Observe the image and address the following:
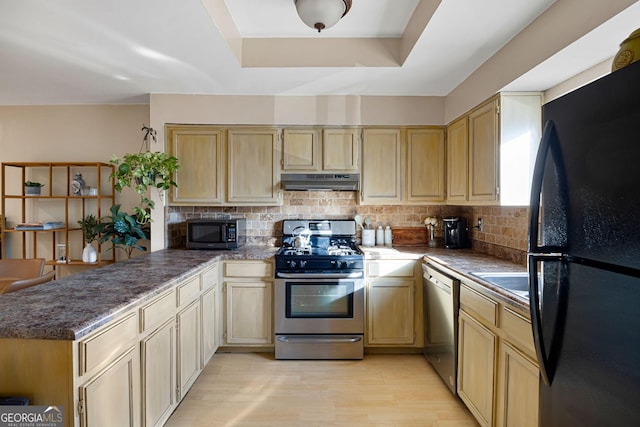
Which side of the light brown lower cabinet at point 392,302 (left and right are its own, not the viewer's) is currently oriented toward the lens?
front

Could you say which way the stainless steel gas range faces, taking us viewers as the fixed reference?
facing the viewer

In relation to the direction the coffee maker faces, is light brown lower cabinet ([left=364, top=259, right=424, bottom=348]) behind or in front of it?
in front

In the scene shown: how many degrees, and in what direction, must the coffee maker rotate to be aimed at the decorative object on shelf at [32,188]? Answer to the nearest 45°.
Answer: approximately 45° to its right

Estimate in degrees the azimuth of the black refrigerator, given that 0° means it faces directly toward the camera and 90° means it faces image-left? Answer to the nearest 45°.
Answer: approximately 45°

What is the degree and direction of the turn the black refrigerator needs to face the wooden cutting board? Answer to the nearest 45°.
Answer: approximately 90° to its right

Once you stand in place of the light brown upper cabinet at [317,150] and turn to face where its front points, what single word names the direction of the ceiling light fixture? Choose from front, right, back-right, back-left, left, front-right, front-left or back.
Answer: front

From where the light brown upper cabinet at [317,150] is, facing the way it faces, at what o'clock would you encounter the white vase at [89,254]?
The white vase is roughly at 3 o'clock from the light brown upper cabinet.

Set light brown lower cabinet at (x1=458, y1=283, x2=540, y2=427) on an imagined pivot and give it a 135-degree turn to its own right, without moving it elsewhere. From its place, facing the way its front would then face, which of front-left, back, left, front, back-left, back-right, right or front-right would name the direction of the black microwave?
left

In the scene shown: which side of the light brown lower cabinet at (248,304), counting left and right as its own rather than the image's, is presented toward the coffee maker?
left

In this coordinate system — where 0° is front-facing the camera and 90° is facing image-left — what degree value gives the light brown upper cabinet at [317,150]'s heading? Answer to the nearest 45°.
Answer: approximately 0°

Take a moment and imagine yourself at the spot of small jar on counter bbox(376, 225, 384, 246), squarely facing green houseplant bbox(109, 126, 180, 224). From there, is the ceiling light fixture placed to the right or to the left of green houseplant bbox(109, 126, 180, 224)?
left

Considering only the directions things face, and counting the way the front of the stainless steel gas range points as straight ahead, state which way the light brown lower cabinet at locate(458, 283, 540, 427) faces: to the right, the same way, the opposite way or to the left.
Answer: to the right

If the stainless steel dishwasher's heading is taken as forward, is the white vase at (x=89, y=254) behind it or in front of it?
in front

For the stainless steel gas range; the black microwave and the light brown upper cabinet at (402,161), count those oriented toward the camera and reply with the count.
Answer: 3

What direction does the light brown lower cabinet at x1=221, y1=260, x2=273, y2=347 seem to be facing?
toward the camera

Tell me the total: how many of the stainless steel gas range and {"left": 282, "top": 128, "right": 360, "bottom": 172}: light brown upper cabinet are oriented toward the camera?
2

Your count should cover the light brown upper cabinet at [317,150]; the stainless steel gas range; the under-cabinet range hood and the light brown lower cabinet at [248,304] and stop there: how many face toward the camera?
4
